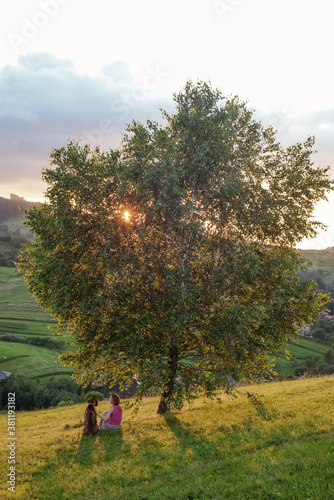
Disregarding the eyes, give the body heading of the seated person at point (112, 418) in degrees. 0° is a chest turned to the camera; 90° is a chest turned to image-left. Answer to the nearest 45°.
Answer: approximately 135°
